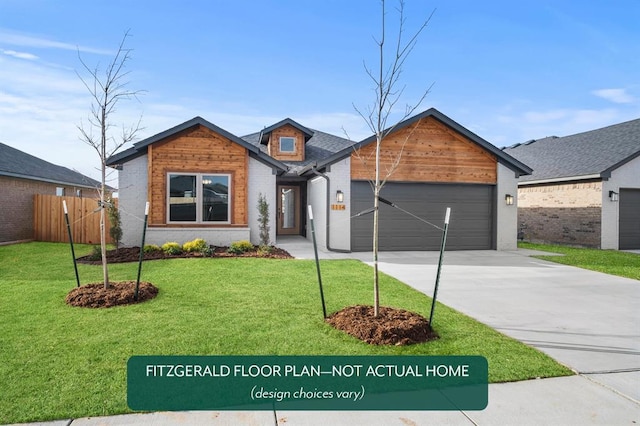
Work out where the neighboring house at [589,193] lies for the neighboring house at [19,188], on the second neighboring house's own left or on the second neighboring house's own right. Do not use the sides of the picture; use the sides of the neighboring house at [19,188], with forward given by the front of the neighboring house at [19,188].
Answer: on the second neighboring house's own left

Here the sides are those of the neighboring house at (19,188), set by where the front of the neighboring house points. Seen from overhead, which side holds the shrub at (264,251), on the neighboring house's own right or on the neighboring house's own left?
on the neighboring house's own left

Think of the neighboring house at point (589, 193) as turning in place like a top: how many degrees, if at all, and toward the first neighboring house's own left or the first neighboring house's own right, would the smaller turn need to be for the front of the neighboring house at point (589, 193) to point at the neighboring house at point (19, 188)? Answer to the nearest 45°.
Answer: approximately 90° to the first neighboring house's own right

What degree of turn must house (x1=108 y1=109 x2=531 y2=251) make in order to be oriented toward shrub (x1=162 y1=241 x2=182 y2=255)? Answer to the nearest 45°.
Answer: approximately 90° to its right

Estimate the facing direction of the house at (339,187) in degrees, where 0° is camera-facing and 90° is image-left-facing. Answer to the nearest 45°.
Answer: approximately 0°

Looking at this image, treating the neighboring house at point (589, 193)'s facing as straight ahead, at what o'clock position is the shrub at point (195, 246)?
The shrub is roughly at 3 o'clock from the neighboring house.

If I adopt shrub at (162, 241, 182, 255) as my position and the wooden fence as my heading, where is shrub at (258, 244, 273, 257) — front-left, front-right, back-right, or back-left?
back-right

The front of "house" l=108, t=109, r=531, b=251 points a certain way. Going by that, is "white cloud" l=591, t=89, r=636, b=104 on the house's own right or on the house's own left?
on the house's own left

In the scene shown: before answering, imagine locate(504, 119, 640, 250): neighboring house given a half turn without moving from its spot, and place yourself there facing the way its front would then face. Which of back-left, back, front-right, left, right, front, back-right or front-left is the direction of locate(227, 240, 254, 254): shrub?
left
